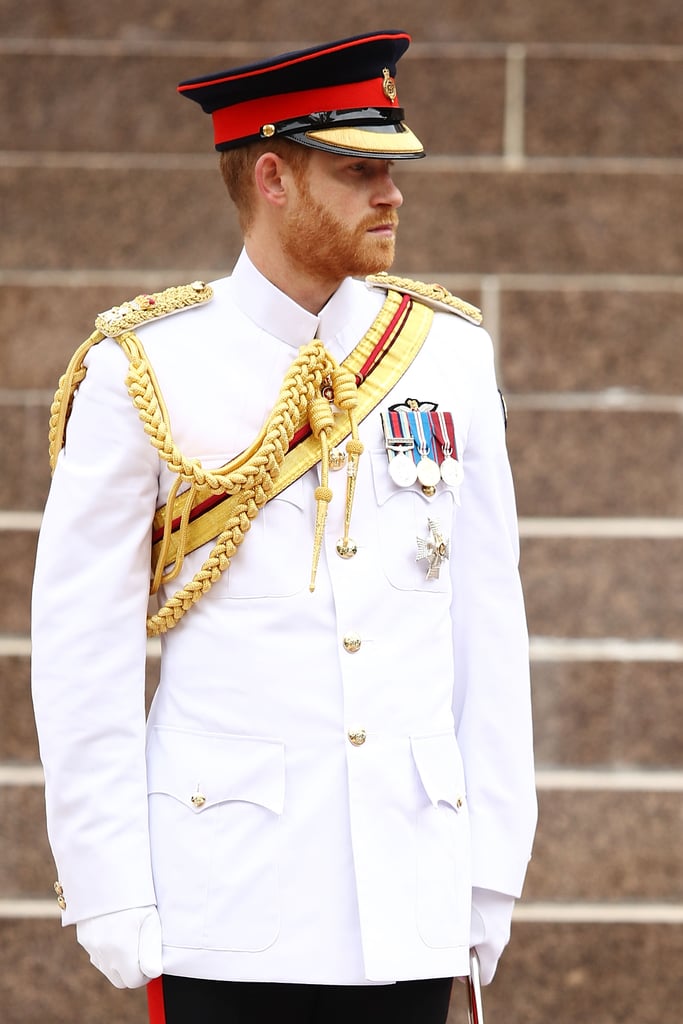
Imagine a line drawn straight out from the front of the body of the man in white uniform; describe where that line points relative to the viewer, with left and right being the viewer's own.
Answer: facing the viewer and to the right of the viewer

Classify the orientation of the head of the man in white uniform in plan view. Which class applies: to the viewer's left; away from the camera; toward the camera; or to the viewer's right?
to the viewer's right
